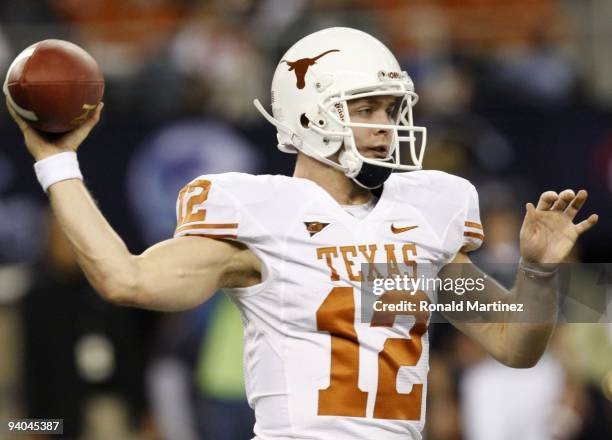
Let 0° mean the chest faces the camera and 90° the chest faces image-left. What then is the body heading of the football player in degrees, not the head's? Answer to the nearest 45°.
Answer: approximately 315°

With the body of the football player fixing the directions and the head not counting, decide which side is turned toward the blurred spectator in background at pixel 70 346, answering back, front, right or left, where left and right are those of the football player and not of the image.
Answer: back

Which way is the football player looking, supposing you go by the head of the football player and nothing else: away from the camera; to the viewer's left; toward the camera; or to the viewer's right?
to the viewer's right
